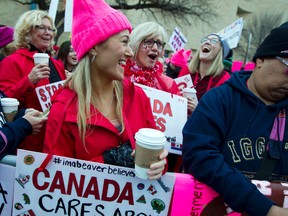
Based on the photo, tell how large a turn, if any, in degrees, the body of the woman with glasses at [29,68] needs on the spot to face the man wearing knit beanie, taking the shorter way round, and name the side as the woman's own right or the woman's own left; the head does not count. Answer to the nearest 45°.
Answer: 0° — they already face them

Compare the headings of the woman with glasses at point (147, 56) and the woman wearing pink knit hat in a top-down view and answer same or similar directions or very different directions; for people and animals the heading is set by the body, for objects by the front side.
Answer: same or similar directions

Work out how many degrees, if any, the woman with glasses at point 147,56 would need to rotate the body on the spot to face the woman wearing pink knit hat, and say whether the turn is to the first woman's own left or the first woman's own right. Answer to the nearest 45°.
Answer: approximately 45° to the first woman's own right

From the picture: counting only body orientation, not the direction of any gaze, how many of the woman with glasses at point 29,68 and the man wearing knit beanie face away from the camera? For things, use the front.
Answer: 0

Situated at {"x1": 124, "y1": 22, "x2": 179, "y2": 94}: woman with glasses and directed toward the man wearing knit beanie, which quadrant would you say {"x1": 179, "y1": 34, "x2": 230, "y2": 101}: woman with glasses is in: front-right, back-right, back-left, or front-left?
back-left

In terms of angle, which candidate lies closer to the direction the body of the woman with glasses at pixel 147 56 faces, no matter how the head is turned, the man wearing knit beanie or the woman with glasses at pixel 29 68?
the man wearing knit beanie

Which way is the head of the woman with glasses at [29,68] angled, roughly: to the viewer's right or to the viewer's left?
to the viewer's right

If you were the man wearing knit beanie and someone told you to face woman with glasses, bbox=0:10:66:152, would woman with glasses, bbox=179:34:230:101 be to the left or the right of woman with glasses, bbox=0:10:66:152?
right

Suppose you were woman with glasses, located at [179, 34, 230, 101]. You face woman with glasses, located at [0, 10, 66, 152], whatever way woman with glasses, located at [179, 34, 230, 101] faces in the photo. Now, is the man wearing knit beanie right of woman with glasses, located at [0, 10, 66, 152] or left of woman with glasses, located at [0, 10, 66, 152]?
left

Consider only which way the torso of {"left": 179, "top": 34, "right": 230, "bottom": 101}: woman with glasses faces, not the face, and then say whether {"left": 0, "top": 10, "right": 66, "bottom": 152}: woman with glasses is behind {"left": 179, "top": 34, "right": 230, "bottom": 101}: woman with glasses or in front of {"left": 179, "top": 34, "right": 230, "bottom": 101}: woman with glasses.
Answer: in front

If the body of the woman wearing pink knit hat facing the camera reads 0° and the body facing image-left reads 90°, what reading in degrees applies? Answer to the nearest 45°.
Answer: approximately 315°

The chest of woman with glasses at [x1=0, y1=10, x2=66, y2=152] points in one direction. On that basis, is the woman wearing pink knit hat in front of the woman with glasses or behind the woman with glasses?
in front
